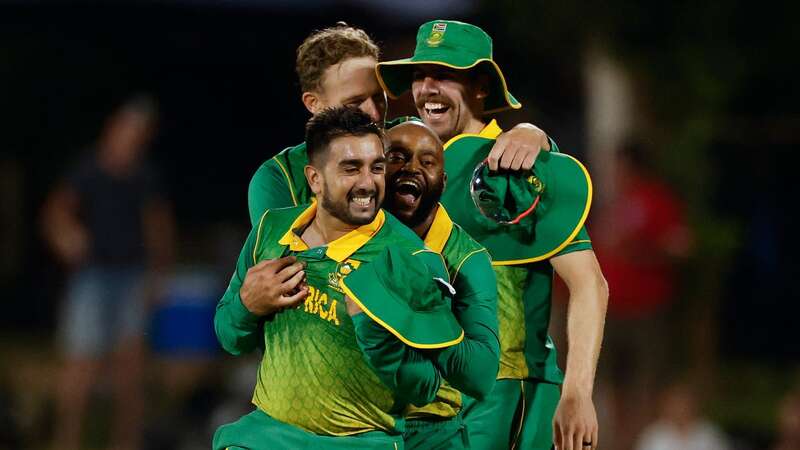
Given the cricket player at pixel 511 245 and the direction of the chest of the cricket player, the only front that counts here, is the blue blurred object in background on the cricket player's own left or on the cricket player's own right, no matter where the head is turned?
on the cricket player's own right

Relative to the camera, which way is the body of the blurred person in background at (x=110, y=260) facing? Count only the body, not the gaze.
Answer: toward the camera

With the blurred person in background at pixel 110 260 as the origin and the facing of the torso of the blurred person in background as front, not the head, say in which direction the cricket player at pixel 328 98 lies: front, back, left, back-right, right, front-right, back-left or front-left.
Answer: front

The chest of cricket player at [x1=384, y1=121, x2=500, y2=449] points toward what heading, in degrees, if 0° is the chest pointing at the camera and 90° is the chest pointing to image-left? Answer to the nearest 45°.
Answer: approximately 45°

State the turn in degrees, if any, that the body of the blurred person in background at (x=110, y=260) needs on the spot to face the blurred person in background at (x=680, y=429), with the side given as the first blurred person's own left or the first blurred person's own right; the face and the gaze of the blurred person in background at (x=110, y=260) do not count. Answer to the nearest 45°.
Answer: approximately 90° to the first blurred person's own left

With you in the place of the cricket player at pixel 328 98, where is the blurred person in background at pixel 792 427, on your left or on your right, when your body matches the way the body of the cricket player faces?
on your left

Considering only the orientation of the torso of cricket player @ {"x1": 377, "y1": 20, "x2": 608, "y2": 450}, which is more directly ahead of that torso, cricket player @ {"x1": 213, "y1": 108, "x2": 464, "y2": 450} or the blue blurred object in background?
the cricket player
